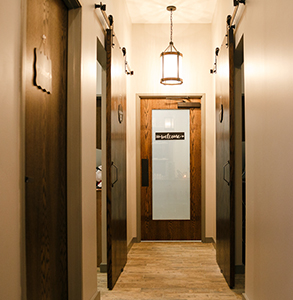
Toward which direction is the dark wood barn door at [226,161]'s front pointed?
to the viewer's left

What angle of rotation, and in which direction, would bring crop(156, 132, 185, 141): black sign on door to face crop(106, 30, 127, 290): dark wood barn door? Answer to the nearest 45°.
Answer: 0° — it already faces it

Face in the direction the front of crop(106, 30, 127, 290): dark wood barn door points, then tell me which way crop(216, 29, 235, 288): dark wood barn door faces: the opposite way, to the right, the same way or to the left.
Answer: the opposite way

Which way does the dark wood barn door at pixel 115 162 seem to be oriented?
to the viewer's right

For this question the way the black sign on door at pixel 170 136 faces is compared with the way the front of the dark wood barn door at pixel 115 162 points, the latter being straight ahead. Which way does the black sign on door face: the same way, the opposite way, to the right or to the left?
to the right

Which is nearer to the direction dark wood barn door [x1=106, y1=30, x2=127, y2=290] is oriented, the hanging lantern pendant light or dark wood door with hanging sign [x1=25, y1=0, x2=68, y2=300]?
the hanging lantern pendant light

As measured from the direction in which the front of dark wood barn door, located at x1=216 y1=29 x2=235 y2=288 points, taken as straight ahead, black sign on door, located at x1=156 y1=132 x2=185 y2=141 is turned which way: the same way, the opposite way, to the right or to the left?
to the left

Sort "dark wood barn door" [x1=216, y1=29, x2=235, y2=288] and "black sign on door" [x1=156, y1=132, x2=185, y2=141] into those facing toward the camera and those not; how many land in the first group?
1
